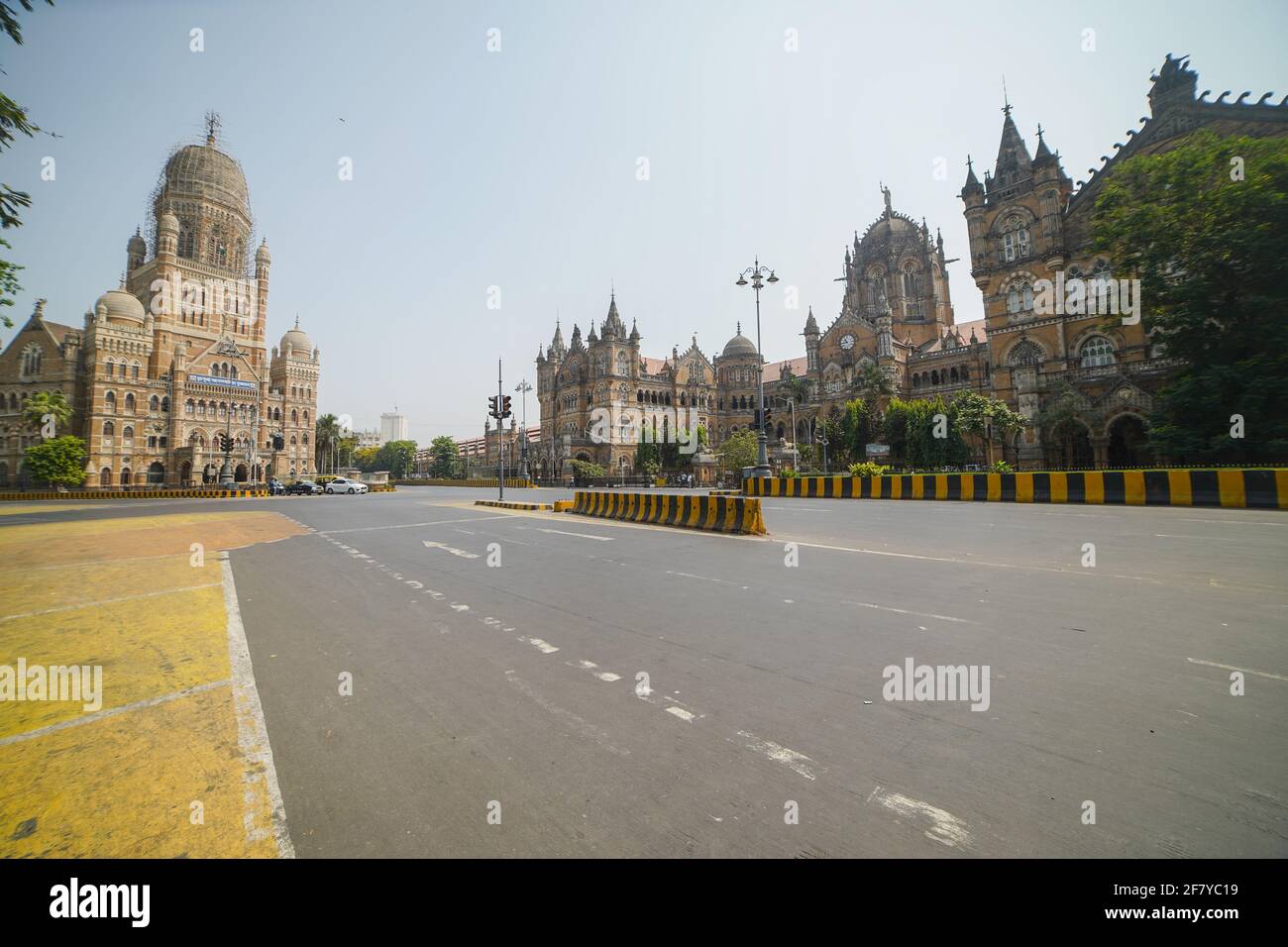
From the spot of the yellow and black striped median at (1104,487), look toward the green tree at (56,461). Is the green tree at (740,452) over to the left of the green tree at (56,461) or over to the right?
right

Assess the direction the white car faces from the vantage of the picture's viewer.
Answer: facing the viewer and to the right of the viewer

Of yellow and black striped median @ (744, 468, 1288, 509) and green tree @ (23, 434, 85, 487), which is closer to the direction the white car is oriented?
the yellow and black striped median

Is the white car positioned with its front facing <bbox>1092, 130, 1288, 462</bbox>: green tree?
yes

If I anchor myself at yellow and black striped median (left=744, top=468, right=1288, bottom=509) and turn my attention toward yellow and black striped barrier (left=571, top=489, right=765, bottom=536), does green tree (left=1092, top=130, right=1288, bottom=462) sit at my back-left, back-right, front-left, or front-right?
back-right

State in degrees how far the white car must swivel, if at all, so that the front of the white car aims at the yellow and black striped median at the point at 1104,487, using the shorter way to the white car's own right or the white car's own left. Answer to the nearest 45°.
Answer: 0° — it already faces it

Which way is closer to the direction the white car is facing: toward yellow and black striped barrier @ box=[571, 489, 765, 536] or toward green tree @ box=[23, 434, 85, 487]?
the yellow and black striped barrier

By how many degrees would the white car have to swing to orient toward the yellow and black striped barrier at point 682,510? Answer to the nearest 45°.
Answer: approximately 45° to its right

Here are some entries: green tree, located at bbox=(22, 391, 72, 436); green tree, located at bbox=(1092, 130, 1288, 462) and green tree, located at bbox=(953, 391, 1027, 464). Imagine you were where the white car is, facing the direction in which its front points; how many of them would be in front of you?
2

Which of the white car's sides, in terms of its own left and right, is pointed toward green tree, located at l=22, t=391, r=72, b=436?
back

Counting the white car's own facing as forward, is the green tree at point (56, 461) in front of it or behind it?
behind

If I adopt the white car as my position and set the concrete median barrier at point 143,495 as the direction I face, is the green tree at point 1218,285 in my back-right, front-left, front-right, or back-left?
back-left

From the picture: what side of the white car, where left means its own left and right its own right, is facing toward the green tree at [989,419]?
front

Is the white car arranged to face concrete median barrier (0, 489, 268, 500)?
no
